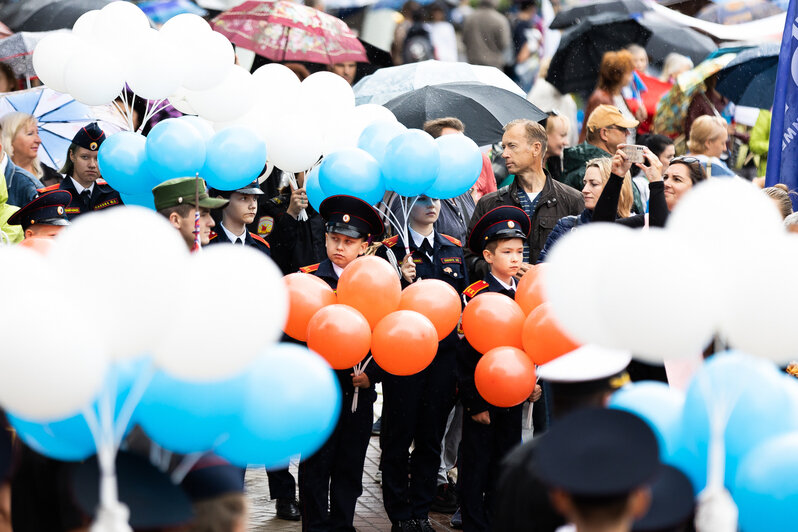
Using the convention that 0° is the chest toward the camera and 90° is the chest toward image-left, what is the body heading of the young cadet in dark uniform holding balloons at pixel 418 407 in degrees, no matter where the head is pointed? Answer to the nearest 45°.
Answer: approximately 0°

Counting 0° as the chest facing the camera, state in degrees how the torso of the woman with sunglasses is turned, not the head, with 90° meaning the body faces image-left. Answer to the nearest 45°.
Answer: approximately 45°

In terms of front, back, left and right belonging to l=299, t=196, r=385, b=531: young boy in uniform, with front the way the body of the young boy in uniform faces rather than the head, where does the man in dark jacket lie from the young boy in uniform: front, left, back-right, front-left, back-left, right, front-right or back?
back-left

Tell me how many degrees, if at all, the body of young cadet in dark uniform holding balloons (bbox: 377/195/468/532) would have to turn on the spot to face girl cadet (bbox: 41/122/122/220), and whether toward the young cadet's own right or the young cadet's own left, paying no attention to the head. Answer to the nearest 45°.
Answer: approximately 135° to the young cadet's own right

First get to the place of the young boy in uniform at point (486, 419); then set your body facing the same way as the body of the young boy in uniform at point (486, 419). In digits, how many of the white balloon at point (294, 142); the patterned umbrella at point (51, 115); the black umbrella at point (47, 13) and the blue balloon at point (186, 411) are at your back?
3

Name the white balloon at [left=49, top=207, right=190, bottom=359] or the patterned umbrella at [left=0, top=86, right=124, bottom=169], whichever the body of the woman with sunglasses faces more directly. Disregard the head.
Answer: the white balloon

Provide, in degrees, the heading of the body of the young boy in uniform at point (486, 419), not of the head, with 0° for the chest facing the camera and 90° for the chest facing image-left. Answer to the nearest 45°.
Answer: approximately 315°

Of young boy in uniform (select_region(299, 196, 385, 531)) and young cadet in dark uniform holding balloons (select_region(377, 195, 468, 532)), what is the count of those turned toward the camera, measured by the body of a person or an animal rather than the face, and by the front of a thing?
2
